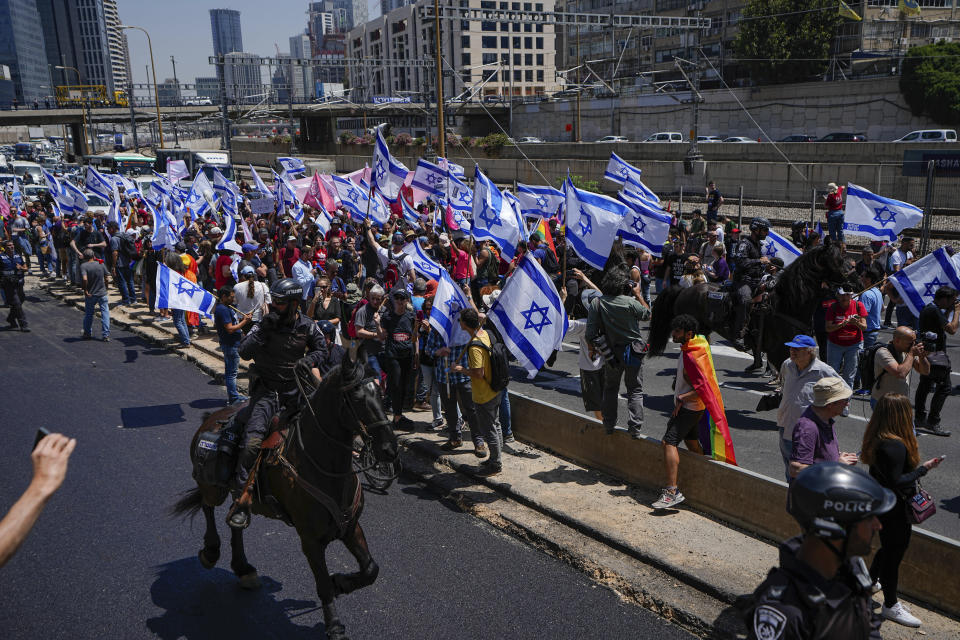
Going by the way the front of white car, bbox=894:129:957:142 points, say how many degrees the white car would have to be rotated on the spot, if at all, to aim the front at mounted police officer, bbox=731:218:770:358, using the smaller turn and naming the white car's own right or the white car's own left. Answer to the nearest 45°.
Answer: approximately 90° to the white car's own left

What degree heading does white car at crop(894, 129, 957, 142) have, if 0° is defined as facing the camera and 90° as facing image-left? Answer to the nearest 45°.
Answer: approximately 90°

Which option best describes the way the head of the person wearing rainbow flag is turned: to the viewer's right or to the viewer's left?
to the viewer's left

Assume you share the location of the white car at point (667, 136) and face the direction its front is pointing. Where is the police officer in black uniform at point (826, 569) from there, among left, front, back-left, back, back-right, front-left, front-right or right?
left

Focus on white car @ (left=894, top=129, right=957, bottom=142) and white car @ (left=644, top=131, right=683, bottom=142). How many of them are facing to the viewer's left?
2

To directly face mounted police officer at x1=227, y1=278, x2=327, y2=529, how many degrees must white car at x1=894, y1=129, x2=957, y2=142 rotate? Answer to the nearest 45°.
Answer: approximately 90° to its left

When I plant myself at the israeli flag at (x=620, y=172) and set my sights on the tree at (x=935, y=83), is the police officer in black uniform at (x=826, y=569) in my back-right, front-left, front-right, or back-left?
back-right

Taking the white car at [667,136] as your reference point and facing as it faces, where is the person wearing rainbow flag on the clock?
The person wearing rainbow flag is roughly at 9 o'clock from the white car.

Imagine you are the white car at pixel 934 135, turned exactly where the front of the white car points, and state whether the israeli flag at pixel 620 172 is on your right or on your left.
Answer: on your left

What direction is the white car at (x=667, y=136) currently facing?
to the viewer's left

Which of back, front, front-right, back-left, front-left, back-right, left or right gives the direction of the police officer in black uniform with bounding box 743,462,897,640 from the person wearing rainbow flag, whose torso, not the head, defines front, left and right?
left

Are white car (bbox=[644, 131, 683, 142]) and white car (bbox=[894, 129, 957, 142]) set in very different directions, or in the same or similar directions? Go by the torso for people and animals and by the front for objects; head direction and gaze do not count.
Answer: same or similar directions
